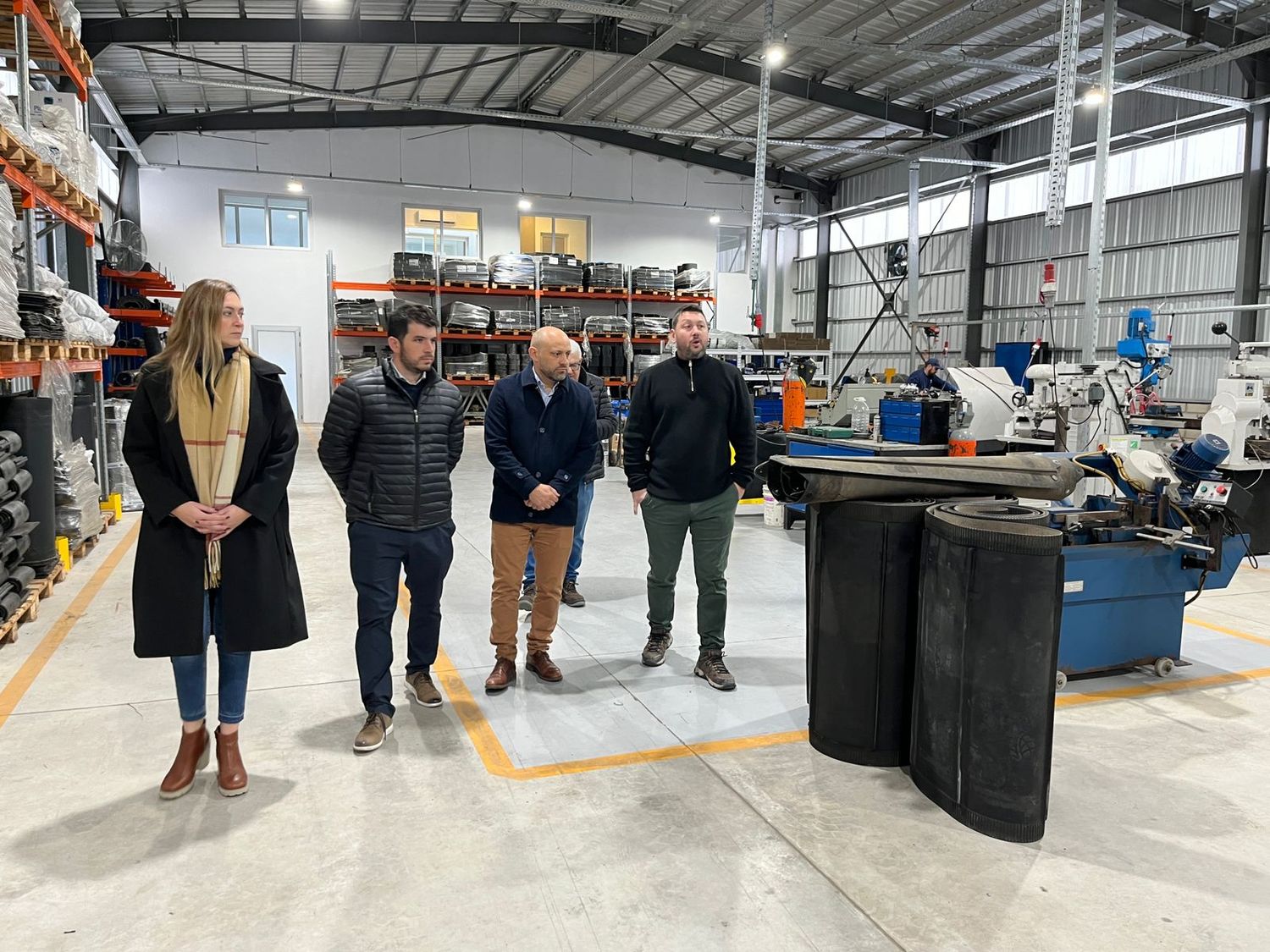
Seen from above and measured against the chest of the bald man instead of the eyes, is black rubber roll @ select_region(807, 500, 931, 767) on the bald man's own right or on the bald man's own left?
on the bald man's own left

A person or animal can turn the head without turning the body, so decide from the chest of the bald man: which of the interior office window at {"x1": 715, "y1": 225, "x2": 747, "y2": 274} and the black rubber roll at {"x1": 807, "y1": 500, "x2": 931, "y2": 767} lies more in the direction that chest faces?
the black rubber roll

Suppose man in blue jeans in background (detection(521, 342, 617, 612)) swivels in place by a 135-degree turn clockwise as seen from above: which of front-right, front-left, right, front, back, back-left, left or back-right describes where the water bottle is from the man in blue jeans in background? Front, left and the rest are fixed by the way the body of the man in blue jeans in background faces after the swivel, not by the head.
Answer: right

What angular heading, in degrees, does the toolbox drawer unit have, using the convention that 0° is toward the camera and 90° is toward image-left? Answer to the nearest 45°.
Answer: approximately 45°

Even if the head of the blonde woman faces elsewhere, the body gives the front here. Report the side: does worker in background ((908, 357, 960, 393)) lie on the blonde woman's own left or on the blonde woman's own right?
on the blonde woman's own left

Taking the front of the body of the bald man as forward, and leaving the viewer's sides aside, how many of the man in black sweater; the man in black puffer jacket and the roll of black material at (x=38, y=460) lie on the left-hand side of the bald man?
1

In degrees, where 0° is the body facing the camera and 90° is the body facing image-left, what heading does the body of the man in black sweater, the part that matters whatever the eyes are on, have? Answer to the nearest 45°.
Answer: approximately 0°

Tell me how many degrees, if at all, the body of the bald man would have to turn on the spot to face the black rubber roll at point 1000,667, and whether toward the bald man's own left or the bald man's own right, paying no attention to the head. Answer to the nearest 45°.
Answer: approximately 45° to the bald man's own left

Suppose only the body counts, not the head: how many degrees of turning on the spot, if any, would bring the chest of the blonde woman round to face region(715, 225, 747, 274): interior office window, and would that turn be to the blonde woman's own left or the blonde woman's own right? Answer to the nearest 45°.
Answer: approximately 135° to the blonde woman's own left

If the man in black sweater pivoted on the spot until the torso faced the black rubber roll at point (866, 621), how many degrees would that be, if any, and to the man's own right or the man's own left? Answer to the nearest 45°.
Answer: approximately 45° to the man's own left

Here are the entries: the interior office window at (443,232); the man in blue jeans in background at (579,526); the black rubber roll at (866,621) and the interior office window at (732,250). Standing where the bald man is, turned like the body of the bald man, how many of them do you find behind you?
3

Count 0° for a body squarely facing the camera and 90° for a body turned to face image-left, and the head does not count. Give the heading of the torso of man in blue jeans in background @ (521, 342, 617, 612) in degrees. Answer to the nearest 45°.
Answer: approximately 0°
